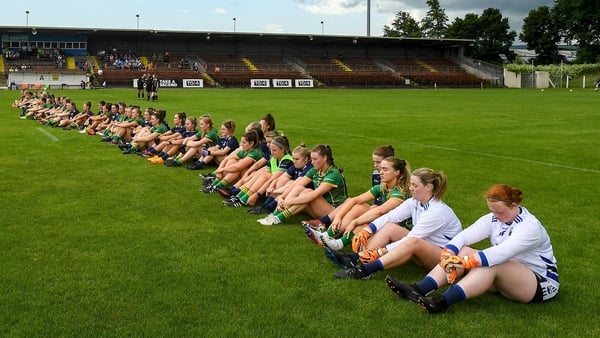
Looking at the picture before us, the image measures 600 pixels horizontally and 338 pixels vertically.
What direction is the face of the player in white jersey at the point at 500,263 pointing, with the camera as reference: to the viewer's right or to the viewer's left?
to the viewer's left

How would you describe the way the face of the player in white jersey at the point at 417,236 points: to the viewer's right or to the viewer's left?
to the viewer's left

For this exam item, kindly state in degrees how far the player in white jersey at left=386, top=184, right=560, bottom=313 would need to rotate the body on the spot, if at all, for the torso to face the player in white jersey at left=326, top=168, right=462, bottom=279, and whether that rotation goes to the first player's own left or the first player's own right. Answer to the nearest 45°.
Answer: approximately 90° to the first player's own right

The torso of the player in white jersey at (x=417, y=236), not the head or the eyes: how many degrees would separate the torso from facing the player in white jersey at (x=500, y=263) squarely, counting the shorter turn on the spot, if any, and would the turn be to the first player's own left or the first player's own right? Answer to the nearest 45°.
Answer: approximately 135° to the first player's own left

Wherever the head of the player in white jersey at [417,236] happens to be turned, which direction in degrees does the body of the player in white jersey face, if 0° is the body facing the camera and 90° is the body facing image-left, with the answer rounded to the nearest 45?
approximately 90°

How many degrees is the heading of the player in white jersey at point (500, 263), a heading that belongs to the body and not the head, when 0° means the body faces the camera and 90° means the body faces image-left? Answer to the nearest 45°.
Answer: approximately 45°
